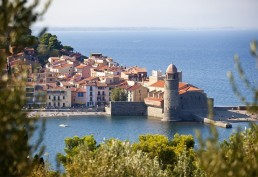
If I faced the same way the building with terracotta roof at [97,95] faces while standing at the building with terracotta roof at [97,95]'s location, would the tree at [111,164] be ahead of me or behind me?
ahead

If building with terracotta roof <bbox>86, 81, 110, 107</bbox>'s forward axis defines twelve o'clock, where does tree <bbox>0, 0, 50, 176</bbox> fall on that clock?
The tree is roughly at 12 o'clock from the building with terracotta roof.

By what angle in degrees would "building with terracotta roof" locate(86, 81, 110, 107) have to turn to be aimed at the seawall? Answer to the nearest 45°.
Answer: approximately 45° to its left

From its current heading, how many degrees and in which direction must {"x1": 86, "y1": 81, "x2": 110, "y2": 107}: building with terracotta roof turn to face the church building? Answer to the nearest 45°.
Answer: approximately 45° to its left

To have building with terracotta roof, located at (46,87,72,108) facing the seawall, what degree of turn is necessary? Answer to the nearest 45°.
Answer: approximately 45° to its left

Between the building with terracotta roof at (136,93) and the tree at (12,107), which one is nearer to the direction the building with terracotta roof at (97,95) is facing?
the tree

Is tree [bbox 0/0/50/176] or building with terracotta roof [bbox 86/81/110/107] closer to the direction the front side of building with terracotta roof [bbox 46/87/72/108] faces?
the tree

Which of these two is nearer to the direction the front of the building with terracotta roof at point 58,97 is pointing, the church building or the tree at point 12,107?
the tree

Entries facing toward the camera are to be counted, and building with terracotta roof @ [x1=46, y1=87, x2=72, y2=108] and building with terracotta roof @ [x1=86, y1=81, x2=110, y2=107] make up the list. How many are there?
2

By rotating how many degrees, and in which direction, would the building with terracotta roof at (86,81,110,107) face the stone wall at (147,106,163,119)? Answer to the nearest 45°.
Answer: approximately 45° to its left

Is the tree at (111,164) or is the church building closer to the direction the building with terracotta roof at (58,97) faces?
the tree

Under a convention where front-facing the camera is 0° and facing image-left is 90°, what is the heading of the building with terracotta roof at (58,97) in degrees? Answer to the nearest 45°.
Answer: approximately 0°

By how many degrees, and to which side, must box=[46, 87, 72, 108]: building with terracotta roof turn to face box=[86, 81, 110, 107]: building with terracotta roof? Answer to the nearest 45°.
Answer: approximately 90° to its left
